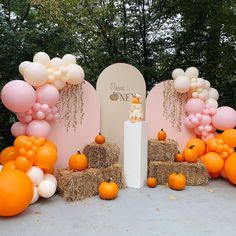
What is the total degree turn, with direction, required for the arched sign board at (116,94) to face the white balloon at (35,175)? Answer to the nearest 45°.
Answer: approximately 45° to its right

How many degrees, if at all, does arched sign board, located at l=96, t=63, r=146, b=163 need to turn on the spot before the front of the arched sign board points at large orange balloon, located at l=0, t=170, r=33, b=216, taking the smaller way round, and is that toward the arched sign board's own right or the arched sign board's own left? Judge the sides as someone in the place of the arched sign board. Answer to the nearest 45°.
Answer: approximately 45° to the arched sign board's own right

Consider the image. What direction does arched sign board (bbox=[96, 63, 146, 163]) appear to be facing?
toward the camera

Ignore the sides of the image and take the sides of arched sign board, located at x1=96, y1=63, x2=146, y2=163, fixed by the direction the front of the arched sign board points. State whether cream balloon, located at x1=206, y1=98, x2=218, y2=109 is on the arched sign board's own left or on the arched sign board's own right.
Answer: on the arched sign board's own left

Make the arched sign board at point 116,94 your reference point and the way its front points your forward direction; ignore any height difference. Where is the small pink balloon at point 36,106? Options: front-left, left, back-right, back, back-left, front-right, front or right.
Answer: front-right

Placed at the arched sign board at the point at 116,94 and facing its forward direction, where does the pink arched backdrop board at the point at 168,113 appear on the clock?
the pink arched backdrop board at the point at 168,113 is roughly at 9 o'clock from the arched sign board at the point at 116,94.

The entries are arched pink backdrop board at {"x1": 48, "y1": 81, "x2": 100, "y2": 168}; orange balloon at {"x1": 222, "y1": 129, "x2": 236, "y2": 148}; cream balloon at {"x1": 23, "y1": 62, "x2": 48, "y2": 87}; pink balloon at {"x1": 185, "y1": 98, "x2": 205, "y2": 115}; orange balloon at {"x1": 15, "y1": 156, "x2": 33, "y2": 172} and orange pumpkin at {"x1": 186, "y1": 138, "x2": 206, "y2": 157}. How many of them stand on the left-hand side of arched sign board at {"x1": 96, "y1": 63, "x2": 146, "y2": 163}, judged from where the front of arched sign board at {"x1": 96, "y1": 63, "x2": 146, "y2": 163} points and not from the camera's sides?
3

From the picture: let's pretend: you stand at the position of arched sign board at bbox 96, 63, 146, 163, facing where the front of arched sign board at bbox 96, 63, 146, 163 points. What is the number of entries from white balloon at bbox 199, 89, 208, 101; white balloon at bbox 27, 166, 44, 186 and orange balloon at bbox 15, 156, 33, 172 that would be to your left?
1

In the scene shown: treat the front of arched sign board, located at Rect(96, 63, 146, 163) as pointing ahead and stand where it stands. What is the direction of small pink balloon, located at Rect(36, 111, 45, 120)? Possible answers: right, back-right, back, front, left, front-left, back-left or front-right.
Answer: front-right

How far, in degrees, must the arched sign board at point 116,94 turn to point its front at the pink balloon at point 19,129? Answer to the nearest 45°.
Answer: approximately 45° to its right

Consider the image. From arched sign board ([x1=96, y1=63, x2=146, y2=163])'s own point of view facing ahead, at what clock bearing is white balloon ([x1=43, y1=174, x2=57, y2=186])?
The white balloon is roughly at 1 o'clock from the arched sign board.

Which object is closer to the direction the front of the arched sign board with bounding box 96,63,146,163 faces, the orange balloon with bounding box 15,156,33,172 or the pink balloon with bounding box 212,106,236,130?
the orange balloon

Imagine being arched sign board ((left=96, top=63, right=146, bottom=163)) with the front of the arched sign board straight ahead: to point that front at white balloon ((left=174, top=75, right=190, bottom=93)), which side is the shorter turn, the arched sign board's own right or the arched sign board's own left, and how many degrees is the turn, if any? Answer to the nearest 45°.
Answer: approximately 90° to the arched sign board's own left
